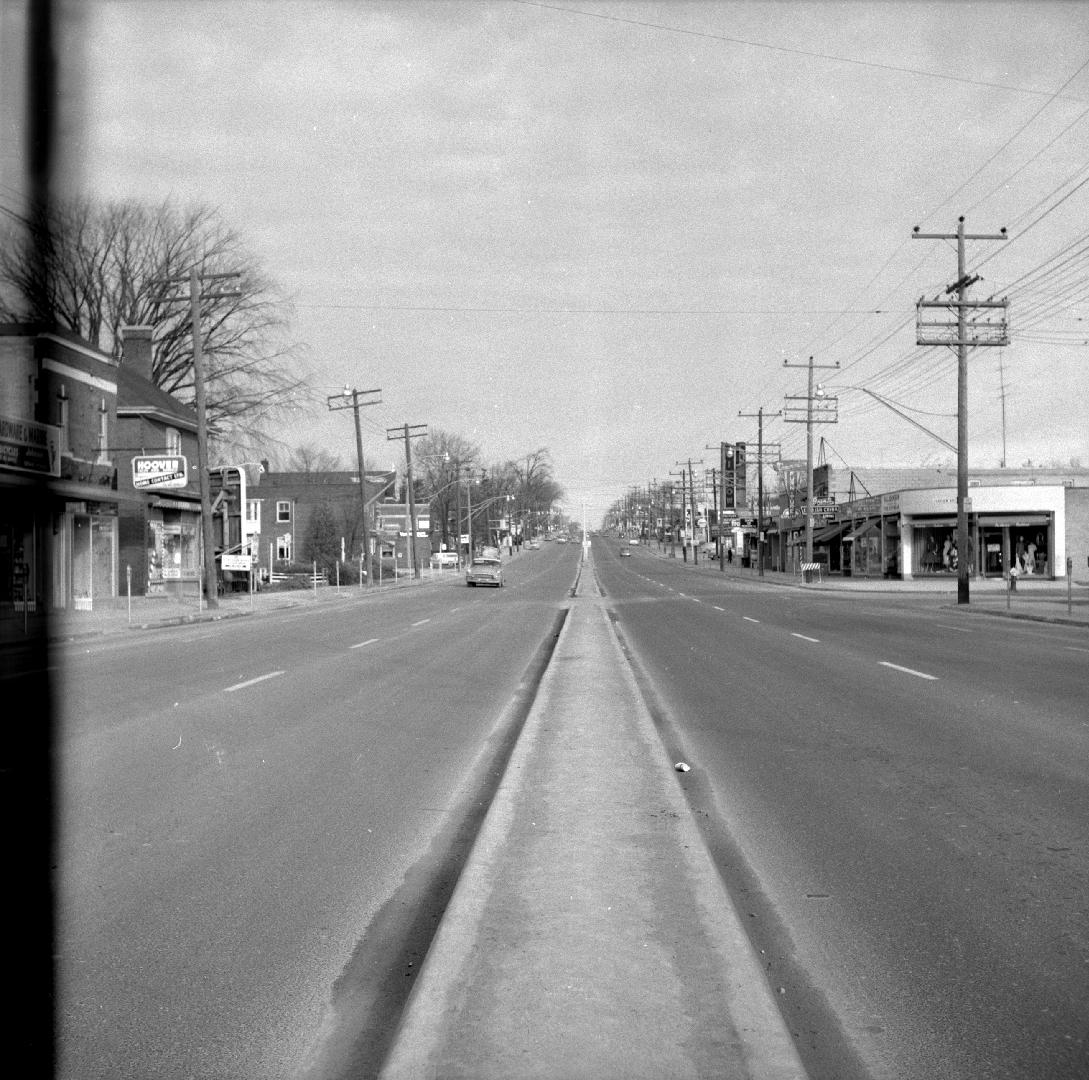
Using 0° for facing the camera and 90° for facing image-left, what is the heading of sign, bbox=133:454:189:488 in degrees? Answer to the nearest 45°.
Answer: approximately 0°
